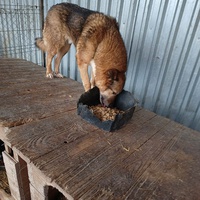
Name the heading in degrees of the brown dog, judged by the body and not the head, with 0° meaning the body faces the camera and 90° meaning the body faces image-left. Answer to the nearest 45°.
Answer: approximately 315°

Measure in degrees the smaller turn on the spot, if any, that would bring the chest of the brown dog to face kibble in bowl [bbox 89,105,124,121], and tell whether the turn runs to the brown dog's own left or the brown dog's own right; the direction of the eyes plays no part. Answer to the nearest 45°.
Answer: approximately 45° to the brown dog's own right

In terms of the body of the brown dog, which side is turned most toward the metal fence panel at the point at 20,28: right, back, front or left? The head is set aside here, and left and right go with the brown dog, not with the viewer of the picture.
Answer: back

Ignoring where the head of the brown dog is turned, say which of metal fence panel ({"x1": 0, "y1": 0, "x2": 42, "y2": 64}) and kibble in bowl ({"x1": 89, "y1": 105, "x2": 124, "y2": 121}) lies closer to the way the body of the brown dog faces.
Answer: the kibble in bowl

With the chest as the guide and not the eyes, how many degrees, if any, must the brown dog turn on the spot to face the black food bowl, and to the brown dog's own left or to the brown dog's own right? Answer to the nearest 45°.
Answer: approximately 45° to the brown dog's own right
